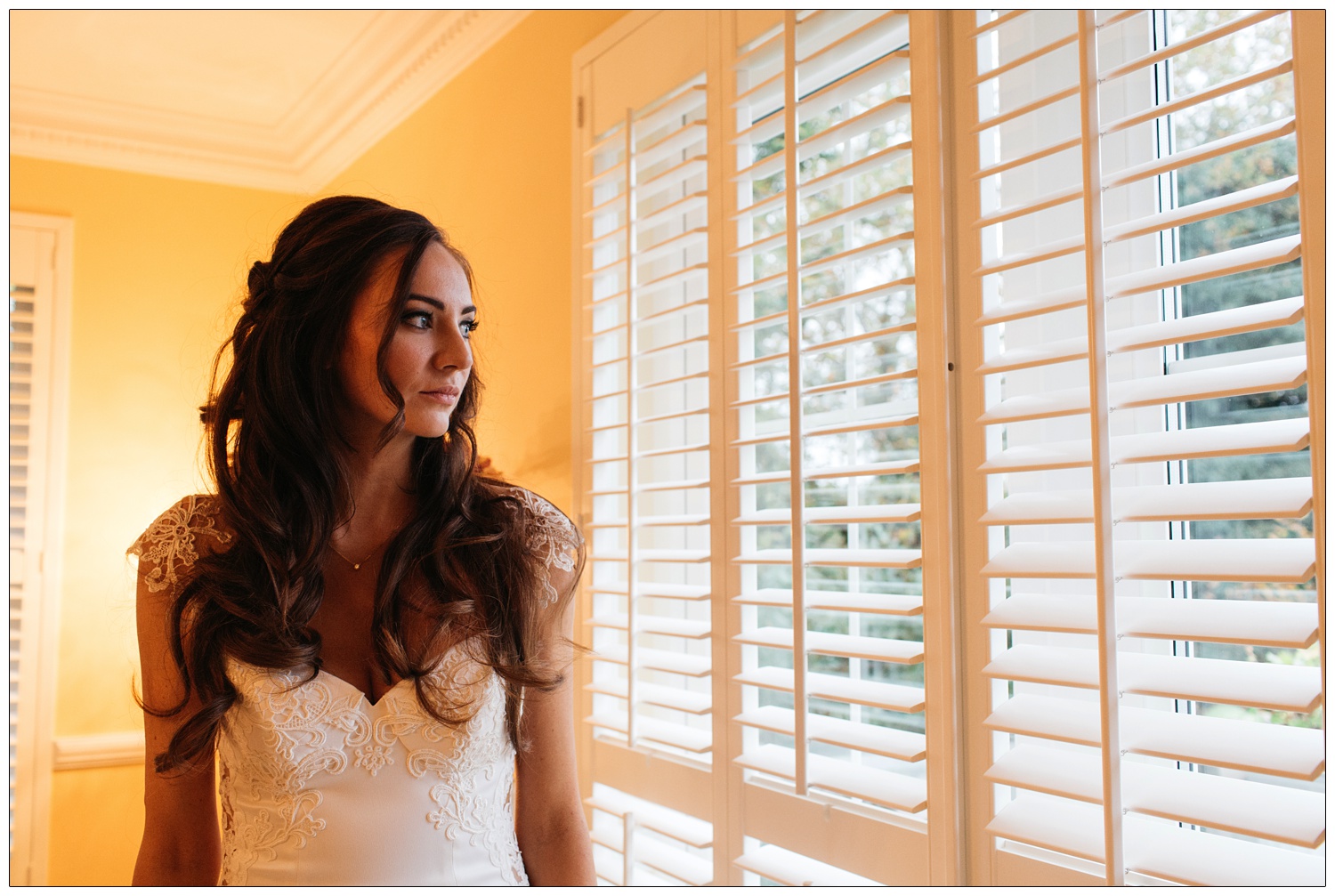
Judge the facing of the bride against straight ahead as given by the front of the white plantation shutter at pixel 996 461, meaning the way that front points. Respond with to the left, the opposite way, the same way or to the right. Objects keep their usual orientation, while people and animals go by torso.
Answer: to the left

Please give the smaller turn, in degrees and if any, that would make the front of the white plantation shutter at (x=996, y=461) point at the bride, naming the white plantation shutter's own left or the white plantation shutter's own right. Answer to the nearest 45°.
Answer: approximately 45° to the white plantation shutter's own right

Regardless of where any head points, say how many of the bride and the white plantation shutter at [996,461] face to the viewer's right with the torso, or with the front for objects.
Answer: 0

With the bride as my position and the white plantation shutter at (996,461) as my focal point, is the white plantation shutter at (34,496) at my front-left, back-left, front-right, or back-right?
back-left

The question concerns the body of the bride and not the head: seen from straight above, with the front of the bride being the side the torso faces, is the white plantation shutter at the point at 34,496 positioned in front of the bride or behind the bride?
behind

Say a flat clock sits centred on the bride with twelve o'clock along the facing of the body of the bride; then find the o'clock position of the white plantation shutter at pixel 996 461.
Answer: The white plantation shutter is roughly at 10 o'clock from the bride.

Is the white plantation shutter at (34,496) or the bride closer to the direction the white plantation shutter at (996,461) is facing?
the bride

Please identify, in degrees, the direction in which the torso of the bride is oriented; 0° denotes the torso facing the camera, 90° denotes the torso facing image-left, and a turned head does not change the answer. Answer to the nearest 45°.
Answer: approximately 0°
